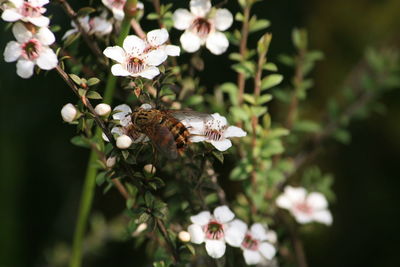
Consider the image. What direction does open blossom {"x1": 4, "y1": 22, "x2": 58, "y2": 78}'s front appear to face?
toward the camera

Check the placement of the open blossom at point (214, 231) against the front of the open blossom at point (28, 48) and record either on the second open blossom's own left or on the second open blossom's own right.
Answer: on the second open blossom's own left

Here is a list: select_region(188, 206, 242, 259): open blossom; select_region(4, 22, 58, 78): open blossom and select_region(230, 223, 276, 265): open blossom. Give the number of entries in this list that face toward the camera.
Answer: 3

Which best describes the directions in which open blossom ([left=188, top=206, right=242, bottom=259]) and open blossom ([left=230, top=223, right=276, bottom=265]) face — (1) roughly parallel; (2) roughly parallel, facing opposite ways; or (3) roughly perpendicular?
roughly parallel

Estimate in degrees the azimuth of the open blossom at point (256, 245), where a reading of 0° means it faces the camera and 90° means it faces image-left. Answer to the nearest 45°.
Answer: approximately 0°

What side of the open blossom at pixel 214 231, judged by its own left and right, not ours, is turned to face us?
front

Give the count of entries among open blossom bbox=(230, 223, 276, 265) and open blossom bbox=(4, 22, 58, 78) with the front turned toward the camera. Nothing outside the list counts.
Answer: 2

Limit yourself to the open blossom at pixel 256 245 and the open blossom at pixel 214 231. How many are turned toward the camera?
2
